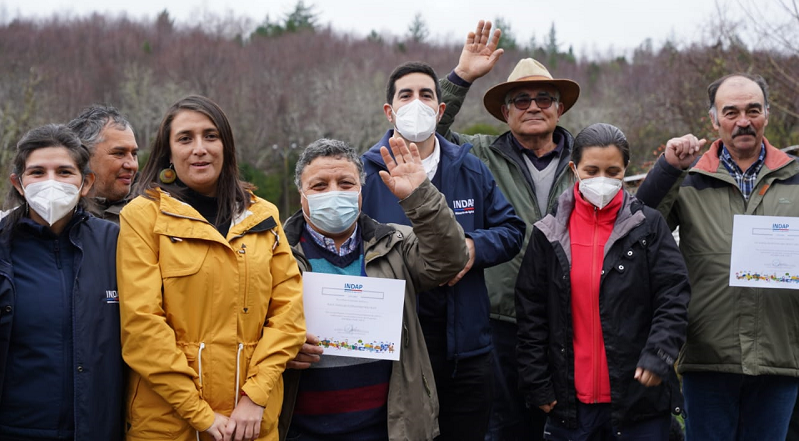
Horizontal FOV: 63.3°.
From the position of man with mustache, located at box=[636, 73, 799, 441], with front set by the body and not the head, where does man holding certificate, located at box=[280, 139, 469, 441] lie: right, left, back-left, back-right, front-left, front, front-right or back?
front-right

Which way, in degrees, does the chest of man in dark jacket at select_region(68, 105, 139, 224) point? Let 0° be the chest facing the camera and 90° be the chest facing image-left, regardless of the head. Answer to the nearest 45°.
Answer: approximately 315°

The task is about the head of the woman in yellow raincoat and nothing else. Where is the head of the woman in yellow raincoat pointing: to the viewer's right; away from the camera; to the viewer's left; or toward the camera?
toward the camera

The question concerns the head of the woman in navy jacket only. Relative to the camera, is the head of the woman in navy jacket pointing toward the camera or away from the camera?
toward the camera

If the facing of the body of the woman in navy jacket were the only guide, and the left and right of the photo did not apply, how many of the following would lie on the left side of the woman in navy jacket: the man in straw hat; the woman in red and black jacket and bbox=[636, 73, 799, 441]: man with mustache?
3

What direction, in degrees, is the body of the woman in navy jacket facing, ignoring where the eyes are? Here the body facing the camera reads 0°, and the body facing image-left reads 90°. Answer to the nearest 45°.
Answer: approximately 0°

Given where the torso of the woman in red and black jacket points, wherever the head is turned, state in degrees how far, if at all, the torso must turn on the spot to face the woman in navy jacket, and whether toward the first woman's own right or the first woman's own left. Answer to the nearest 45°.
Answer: approximately 45° to the first woman's own right

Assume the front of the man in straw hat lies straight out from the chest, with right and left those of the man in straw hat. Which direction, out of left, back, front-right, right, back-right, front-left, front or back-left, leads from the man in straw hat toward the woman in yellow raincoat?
front-right

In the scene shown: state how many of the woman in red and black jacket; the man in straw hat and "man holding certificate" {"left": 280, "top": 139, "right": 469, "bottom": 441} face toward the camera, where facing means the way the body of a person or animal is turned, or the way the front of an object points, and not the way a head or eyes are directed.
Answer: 3

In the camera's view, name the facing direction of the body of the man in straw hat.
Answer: toward the camera

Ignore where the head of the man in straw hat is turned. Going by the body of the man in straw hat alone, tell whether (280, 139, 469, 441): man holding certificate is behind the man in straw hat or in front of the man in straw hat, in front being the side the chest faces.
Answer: in front

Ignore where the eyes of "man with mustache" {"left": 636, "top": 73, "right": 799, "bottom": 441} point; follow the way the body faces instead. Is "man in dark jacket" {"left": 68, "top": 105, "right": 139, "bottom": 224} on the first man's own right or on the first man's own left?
on the first man's own right

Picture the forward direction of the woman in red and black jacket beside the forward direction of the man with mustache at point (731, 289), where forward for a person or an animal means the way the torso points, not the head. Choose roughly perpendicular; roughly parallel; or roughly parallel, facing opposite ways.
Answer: roughly parallel

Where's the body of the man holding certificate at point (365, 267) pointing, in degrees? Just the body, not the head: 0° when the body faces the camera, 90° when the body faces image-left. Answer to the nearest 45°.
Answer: approximately 0°
